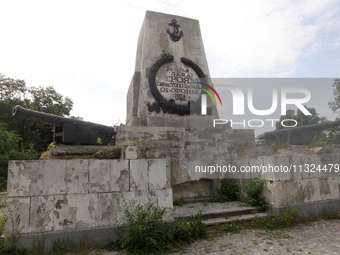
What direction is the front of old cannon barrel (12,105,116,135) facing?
to the viewer's left

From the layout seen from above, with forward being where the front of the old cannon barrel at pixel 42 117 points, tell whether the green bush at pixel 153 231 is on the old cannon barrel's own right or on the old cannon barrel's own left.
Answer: on the old cannon barrel's own left

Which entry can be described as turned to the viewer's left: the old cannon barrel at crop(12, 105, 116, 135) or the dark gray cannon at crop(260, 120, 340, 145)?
the old cannon barrel

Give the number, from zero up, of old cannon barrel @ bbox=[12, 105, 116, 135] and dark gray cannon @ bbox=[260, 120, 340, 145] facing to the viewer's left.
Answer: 1

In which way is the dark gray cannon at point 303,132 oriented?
to the viewer's right

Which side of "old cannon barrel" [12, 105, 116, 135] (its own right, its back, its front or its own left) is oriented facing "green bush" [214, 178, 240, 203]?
back

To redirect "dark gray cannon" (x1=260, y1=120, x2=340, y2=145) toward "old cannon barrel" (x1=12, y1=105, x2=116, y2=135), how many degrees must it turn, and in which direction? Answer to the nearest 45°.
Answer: approximately 135° to its right

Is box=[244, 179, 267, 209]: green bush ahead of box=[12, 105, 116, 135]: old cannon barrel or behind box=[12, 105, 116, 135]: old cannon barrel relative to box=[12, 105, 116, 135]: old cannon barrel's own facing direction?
behind

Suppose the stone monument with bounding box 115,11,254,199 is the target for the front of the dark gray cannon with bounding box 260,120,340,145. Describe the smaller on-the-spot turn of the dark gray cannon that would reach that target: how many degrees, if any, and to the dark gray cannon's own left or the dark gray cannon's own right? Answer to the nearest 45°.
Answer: approximately 180°

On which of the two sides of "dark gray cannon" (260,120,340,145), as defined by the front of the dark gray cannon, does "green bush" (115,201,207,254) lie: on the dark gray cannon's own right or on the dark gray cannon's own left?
on the dark gray cannon's own right

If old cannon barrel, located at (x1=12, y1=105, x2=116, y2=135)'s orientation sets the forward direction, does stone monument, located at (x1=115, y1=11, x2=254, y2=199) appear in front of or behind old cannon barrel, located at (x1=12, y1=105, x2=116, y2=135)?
behind
